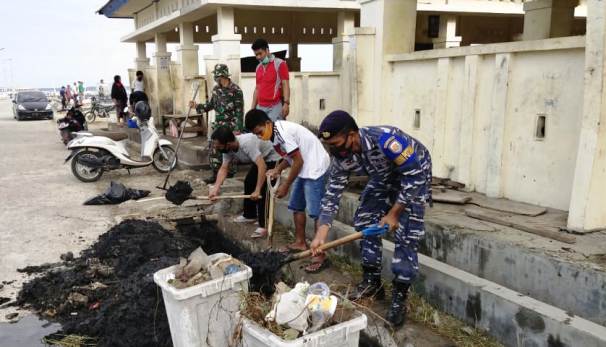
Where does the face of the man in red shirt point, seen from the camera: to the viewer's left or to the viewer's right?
to the viewer's left

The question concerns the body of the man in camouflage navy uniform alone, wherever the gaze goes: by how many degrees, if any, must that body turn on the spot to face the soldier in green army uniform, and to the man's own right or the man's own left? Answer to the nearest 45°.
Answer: approximately 90° to the man's own right

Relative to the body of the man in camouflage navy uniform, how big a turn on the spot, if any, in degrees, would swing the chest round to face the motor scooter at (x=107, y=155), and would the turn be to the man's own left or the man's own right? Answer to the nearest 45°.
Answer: approximately 90° to the man's own right

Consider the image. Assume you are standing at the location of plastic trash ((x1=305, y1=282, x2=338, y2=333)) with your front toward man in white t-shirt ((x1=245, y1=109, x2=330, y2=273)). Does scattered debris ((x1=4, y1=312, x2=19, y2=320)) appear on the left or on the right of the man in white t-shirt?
left

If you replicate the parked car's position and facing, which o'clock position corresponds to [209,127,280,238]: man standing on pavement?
The man standing on pavement is roughly at 12 o'clock from the parked car.

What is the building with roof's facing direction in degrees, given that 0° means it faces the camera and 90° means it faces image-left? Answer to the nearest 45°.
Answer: approximately 45°

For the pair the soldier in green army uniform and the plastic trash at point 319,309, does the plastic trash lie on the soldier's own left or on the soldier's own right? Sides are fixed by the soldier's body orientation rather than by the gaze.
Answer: on the soldier's own left

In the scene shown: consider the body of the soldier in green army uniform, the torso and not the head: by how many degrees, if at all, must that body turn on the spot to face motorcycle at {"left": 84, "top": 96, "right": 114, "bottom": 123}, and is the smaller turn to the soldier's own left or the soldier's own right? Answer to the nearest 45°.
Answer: approximately 135° to the soldier's own right

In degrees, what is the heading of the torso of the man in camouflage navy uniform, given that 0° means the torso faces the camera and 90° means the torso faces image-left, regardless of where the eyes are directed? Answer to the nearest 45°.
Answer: approximately 45°
